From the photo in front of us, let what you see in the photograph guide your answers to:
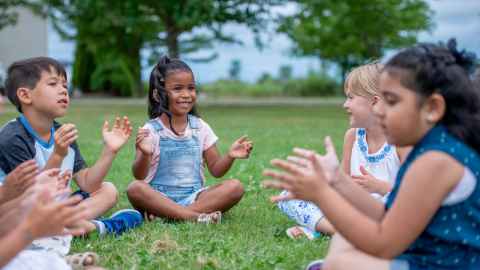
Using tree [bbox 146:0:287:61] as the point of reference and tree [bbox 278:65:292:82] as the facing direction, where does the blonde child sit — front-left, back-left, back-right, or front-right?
back-right

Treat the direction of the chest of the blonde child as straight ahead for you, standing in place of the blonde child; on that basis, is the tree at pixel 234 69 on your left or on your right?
on your right

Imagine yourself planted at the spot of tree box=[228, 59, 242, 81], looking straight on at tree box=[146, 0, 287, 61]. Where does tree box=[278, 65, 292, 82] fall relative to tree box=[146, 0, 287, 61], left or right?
left

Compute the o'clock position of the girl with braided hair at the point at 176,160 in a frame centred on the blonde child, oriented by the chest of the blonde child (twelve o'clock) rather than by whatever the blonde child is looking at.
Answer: The girl with braided hair is roughly at 2 o'clock from the blonde child.

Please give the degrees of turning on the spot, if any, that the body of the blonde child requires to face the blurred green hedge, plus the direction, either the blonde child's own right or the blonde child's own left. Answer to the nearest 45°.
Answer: approximately 135° to the blonde child's own right

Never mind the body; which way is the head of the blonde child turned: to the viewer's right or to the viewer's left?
to the viewer's left

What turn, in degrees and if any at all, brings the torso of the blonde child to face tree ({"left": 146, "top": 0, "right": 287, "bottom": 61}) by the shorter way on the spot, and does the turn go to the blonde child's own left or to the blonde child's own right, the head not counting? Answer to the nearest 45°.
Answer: approximately 135° to the blonde child's own right

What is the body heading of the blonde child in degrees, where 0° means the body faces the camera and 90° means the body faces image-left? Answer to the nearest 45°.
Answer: approximately 45°

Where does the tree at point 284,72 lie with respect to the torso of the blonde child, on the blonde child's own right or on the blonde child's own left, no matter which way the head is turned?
on the blonde child's own right
